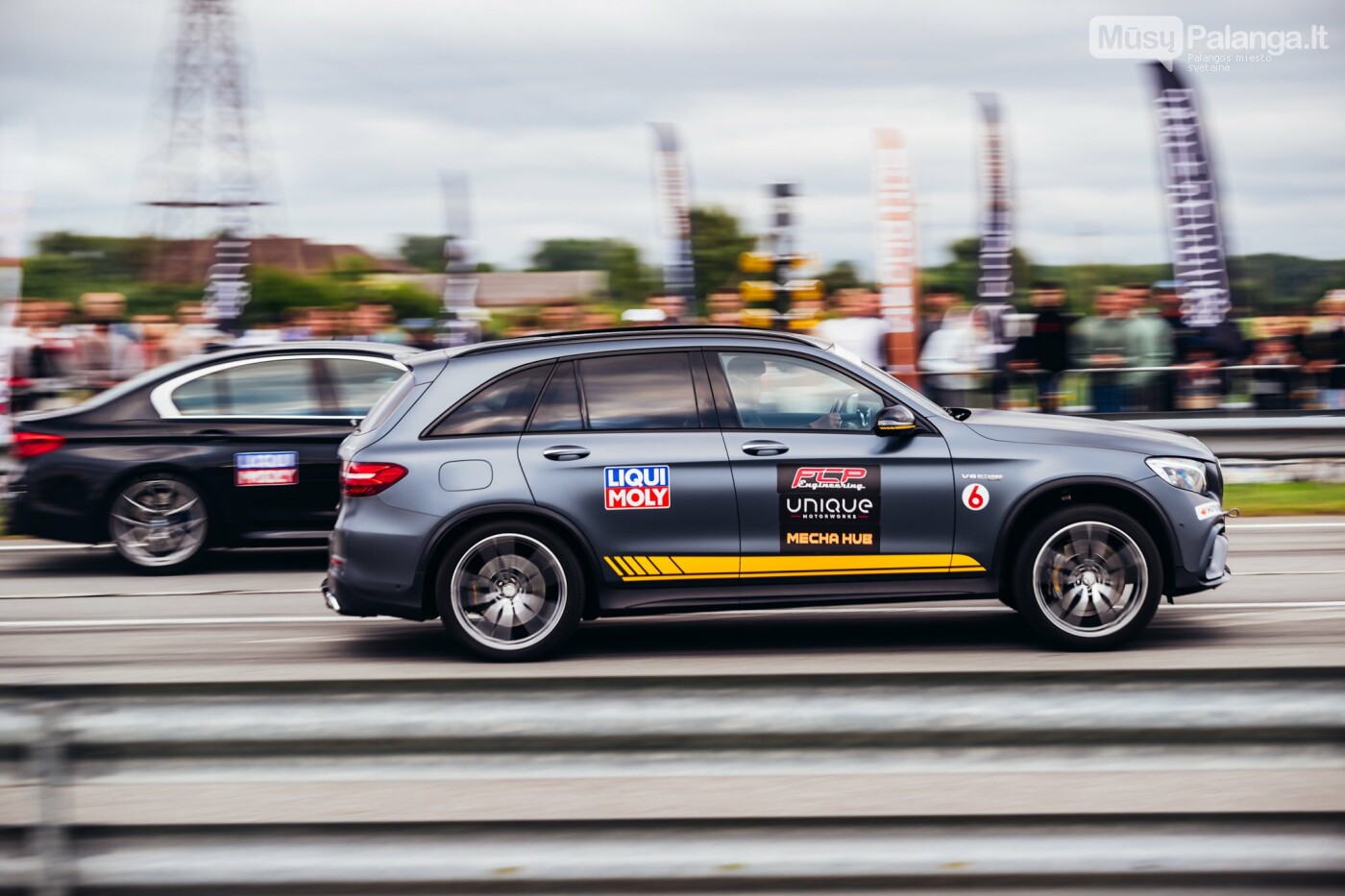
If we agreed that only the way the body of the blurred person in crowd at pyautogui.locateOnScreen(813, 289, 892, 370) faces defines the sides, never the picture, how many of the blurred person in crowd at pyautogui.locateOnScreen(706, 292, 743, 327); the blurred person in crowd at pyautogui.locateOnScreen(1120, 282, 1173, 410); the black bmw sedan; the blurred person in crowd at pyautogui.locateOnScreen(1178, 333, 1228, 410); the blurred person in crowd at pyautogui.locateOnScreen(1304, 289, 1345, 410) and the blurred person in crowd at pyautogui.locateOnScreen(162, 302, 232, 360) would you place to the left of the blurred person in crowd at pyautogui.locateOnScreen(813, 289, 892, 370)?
3

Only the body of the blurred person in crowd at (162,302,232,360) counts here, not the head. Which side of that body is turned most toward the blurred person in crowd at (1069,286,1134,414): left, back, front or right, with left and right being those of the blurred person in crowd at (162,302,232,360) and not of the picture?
left

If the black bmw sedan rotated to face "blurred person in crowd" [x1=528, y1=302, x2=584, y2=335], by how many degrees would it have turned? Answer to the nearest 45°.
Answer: approximately 45° to its left

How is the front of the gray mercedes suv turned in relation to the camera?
facing to the right of the viewer

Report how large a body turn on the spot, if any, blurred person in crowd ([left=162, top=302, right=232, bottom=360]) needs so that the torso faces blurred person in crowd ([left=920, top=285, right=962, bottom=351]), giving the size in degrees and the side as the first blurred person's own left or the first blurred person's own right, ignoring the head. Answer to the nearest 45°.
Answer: approximately 90° to the first blurred person's own left

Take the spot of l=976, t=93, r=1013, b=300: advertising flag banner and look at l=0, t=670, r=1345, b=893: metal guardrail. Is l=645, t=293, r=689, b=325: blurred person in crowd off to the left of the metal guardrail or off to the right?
right

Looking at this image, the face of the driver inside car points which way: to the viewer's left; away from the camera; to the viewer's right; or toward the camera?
to the viewer's right

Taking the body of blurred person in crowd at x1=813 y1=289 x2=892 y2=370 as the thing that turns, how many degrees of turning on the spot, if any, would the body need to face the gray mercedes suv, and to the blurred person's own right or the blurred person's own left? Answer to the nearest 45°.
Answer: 0° — they already face it

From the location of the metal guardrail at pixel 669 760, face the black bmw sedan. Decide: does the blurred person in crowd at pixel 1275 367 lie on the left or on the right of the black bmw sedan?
right

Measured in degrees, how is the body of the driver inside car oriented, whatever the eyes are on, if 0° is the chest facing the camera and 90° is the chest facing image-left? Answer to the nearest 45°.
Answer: approximately 270°

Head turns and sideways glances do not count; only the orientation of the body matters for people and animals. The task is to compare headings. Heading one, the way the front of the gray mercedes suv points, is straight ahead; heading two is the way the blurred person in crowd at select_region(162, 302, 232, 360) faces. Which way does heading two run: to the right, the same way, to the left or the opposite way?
to the right

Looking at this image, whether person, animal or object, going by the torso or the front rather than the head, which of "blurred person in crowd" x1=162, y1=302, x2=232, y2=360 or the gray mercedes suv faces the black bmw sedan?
the blurred person in crowd

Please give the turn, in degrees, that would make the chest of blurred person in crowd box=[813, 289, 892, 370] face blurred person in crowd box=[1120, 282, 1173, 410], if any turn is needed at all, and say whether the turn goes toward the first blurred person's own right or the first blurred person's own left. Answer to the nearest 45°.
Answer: approximately 90° to the first blurred person's own left

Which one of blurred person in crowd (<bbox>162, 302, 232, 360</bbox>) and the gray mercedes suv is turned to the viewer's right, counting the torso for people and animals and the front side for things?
the gray mercedes suv
